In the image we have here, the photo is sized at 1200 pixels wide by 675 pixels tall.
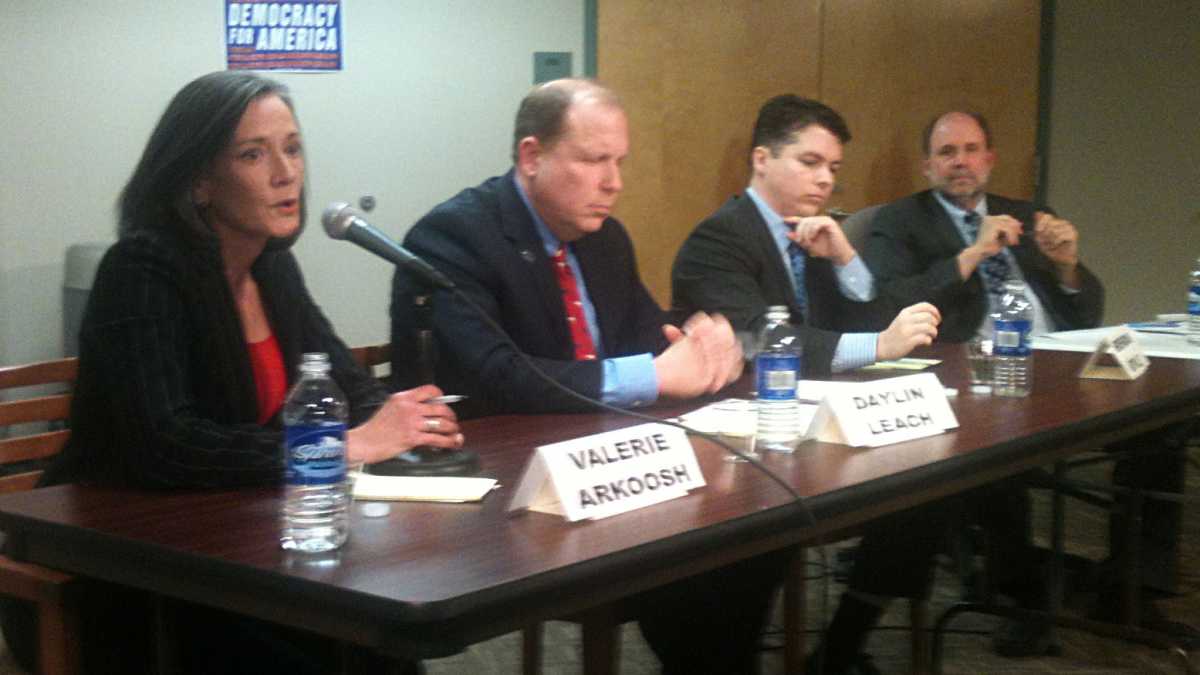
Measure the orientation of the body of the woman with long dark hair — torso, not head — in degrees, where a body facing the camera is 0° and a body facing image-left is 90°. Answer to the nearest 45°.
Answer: approximately 315°

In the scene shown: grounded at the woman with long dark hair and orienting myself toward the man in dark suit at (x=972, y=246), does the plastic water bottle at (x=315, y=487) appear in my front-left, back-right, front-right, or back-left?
back-right

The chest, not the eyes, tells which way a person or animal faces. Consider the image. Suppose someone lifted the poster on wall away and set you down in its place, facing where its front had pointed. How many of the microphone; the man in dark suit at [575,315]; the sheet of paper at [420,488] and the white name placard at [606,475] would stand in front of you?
4

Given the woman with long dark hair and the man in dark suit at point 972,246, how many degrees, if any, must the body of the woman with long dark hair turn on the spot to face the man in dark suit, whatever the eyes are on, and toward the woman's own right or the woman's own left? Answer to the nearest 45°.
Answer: approximately 90° to the woman's own left

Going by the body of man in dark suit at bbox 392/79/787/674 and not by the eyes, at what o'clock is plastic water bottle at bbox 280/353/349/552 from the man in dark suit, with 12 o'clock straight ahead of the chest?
The plastic water bottle is roughly at 2 o'clock from the man in dark suit.

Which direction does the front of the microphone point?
to the viewer's left

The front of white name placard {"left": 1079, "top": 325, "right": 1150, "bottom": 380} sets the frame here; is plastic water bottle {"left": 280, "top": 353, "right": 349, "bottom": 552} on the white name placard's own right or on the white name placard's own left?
on the white name placard's own right

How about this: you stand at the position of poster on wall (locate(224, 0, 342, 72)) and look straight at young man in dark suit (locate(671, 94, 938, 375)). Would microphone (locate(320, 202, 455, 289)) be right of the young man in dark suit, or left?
right

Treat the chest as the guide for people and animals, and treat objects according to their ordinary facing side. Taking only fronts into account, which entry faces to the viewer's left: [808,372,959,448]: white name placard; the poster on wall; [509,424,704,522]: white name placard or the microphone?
the microphone

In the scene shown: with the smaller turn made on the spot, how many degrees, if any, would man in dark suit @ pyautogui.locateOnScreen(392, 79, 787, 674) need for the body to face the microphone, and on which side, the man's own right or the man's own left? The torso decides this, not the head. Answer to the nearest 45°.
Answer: approximately 45° to the man's own right

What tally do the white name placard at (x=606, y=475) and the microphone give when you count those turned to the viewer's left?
1

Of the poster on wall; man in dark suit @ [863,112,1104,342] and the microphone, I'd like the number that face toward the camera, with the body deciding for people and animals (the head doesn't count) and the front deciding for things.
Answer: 2
